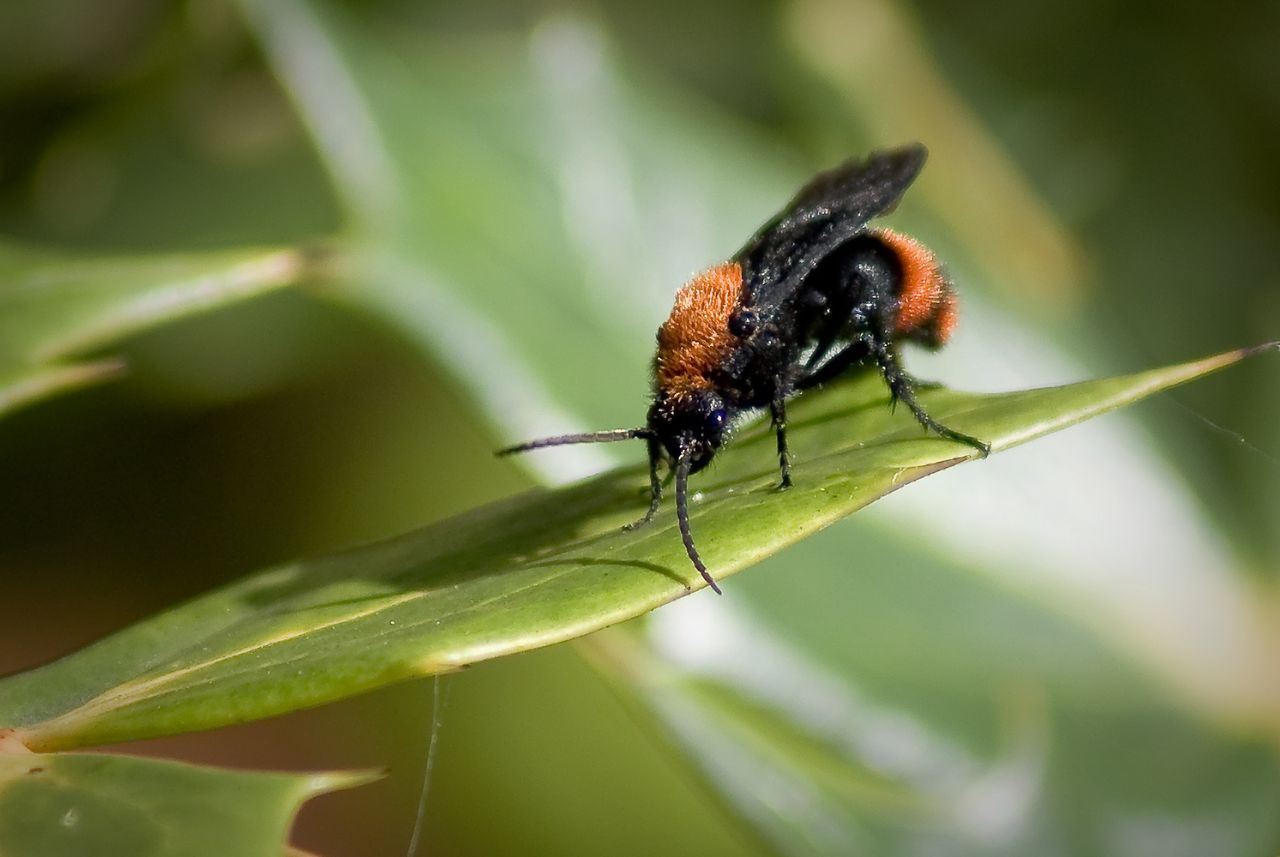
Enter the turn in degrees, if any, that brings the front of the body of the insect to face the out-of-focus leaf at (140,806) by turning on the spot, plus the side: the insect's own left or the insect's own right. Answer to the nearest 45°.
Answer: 0° — it already faces it

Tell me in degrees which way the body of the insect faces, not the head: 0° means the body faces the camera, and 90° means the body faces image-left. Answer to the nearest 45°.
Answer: approximately 45°

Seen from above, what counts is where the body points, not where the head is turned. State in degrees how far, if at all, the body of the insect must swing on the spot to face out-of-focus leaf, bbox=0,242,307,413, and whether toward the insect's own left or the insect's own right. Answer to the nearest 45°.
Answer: approximately 45° to the insect's own right
